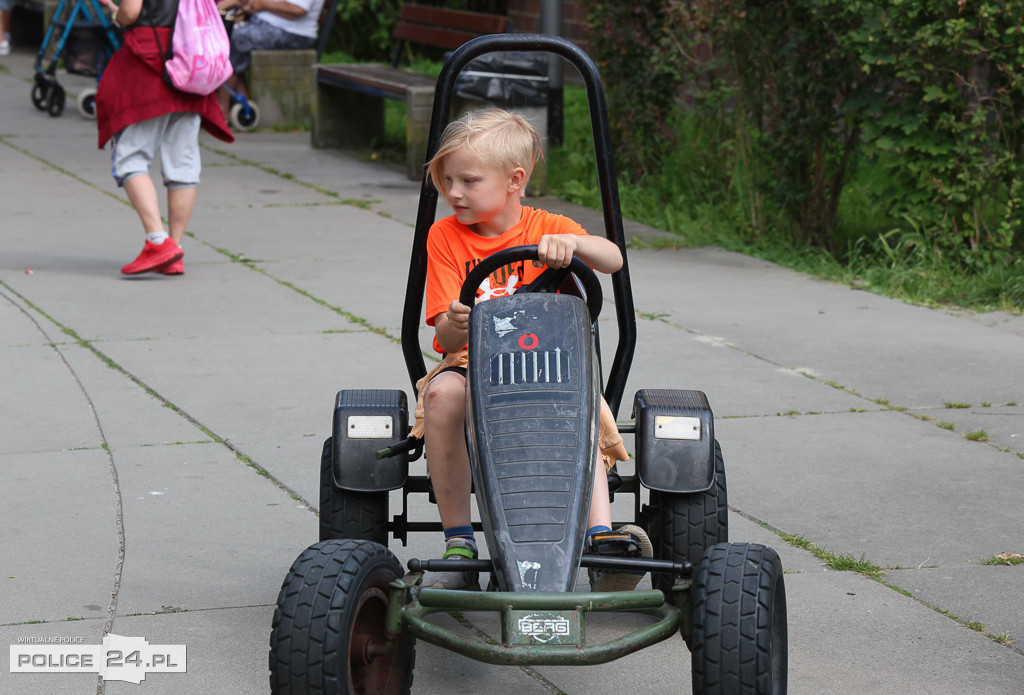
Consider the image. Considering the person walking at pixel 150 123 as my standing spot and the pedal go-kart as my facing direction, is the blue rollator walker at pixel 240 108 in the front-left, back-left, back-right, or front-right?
back-left

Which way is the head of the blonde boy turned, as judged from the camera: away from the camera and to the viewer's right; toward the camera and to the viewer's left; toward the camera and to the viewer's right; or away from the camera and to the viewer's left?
toward the camera and to the viewer's left

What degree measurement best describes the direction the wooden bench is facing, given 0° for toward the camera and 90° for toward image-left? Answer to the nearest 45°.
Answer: approximately 45°

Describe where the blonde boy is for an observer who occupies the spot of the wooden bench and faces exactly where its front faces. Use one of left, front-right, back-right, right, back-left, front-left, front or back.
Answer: front-left

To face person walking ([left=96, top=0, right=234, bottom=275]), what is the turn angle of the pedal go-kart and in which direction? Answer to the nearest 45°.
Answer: approximately 135° to its right

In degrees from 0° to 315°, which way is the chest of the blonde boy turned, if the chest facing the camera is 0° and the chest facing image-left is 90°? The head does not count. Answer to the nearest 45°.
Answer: approximately 0°

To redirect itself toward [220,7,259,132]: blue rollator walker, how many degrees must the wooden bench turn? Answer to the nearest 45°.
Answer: approximately 90° to its right

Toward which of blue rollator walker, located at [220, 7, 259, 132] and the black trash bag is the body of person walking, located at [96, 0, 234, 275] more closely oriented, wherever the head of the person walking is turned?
the blue rollator walker

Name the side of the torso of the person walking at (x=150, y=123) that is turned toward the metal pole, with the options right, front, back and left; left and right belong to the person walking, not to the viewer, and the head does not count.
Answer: right

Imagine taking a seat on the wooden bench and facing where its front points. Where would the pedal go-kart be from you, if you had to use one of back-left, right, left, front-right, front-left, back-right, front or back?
front-left

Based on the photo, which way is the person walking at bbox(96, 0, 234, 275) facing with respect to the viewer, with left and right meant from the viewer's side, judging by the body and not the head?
facing away from the viewer and to the left of the viewer

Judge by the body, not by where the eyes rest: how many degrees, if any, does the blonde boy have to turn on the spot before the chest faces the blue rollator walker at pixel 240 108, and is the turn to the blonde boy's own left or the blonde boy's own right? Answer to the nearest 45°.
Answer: approximately 180°
